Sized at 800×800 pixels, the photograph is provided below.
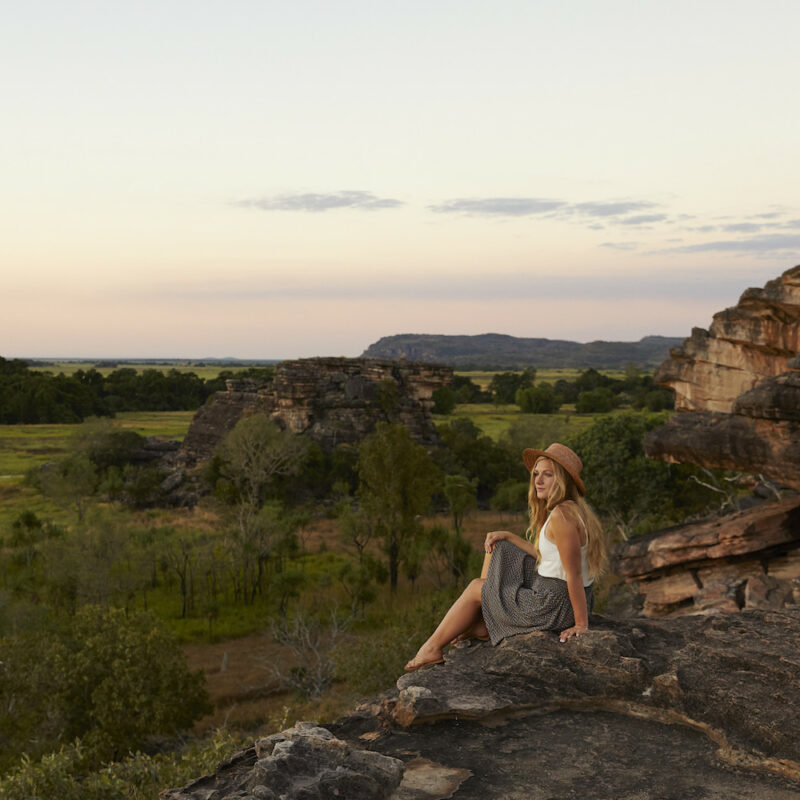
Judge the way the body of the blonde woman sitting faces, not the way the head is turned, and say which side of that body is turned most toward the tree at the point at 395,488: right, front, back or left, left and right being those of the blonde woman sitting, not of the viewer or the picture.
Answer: right

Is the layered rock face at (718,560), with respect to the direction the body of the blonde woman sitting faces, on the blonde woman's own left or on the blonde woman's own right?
on the blonde woman's own right

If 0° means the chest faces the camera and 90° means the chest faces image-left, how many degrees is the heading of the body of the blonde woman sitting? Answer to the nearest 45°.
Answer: approximately 90°

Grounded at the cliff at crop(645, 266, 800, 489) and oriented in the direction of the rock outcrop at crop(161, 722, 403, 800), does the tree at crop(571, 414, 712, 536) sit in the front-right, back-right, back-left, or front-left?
back-right

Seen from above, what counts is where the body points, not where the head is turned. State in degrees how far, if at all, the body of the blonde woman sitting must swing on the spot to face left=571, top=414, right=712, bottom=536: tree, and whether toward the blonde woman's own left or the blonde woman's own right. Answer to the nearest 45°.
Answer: approximately 90° to the blonde woman's own right

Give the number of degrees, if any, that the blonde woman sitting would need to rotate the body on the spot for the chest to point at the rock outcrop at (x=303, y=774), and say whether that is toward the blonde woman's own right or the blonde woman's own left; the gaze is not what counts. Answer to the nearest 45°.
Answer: approximately 45° to the blonde woman's own left

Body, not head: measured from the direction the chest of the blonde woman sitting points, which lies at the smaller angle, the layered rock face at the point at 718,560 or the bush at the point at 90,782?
the bush

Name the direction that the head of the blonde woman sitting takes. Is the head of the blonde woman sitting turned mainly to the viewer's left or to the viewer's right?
to the viewer's left
